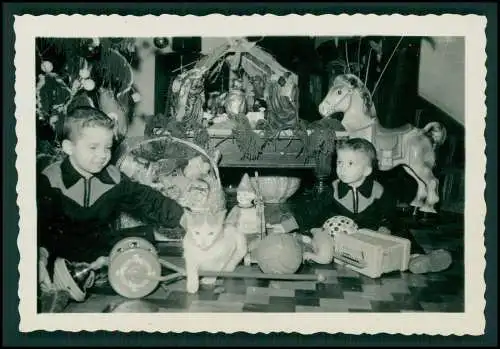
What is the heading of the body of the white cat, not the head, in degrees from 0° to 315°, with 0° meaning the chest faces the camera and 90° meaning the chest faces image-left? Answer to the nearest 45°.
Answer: approximately 45°
